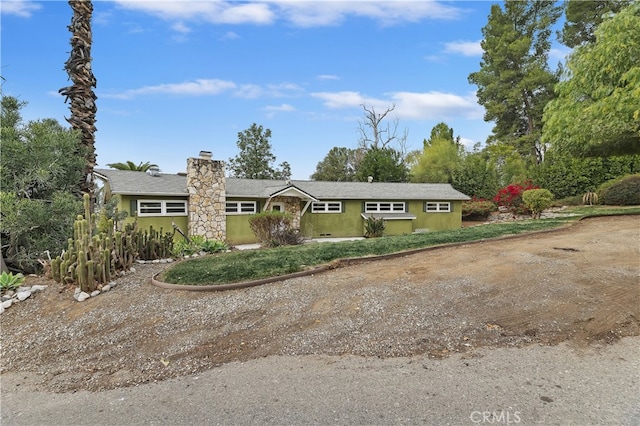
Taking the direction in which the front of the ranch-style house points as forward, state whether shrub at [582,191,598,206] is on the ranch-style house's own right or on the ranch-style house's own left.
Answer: on the ranch-style house's own left

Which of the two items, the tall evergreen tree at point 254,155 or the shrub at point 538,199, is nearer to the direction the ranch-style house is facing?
the shrub

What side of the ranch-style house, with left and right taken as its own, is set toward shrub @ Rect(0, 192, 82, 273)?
right

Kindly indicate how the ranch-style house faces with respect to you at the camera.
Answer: facing the viewer and to the right of the viewer

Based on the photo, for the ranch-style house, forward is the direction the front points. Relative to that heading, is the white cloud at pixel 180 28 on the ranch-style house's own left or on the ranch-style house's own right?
on the ranch-style house's own right

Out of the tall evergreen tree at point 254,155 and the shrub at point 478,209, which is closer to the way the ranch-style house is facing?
the shrub

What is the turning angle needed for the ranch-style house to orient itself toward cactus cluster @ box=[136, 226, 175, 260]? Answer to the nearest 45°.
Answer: approximately 45° to its right

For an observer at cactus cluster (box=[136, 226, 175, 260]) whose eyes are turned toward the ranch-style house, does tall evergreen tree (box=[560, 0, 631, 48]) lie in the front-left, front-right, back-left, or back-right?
front-right
